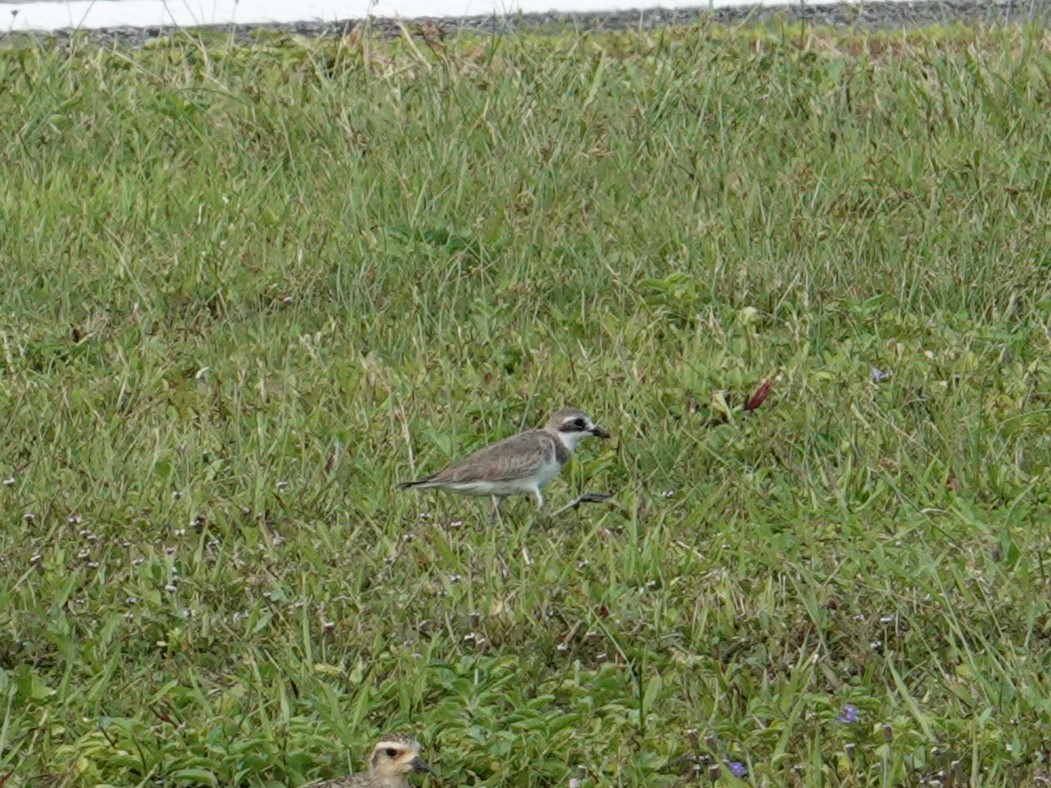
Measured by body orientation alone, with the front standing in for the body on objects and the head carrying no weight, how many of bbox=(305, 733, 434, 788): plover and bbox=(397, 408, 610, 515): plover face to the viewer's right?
2

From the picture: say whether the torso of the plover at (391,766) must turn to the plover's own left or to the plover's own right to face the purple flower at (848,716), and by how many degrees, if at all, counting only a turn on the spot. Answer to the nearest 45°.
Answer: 0° — it already faces it

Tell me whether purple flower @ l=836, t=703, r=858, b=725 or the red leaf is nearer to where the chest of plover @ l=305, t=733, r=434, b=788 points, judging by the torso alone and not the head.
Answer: the purple flower

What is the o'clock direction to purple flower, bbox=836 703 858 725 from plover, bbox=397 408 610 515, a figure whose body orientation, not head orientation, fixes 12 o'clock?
The purple flower is roughly at 2 o'clock from the plover.

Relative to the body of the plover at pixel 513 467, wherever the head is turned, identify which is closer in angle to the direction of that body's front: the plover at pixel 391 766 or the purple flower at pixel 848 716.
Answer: the purple flower

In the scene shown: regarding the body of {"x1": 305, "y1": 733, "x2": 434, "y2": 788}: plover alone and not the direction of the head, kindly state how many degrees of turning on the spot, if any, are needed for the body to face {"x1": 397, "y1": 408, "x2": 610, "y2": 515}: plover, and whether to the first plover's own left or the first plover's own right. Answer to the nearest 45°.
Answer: approximately 90° to the first plover's own left

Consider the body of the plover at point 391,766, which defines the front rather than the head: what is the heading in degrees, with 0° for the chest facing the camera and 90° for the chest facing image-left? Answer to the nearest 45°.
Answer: approximately 270°

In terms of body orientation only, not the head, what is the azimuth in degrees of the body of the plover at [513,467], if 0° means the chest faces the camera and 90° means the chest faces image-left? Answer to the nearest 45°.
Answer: approximately 270°

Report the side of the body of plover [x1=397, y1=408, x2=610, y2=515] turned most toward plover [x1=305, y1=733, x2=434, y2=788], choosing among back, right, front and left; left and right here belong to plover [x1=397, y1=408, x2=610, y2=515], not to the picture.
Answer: right

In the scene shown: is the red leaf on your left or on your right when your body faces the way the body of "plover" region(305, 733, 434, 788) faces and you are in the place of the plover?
on your left
